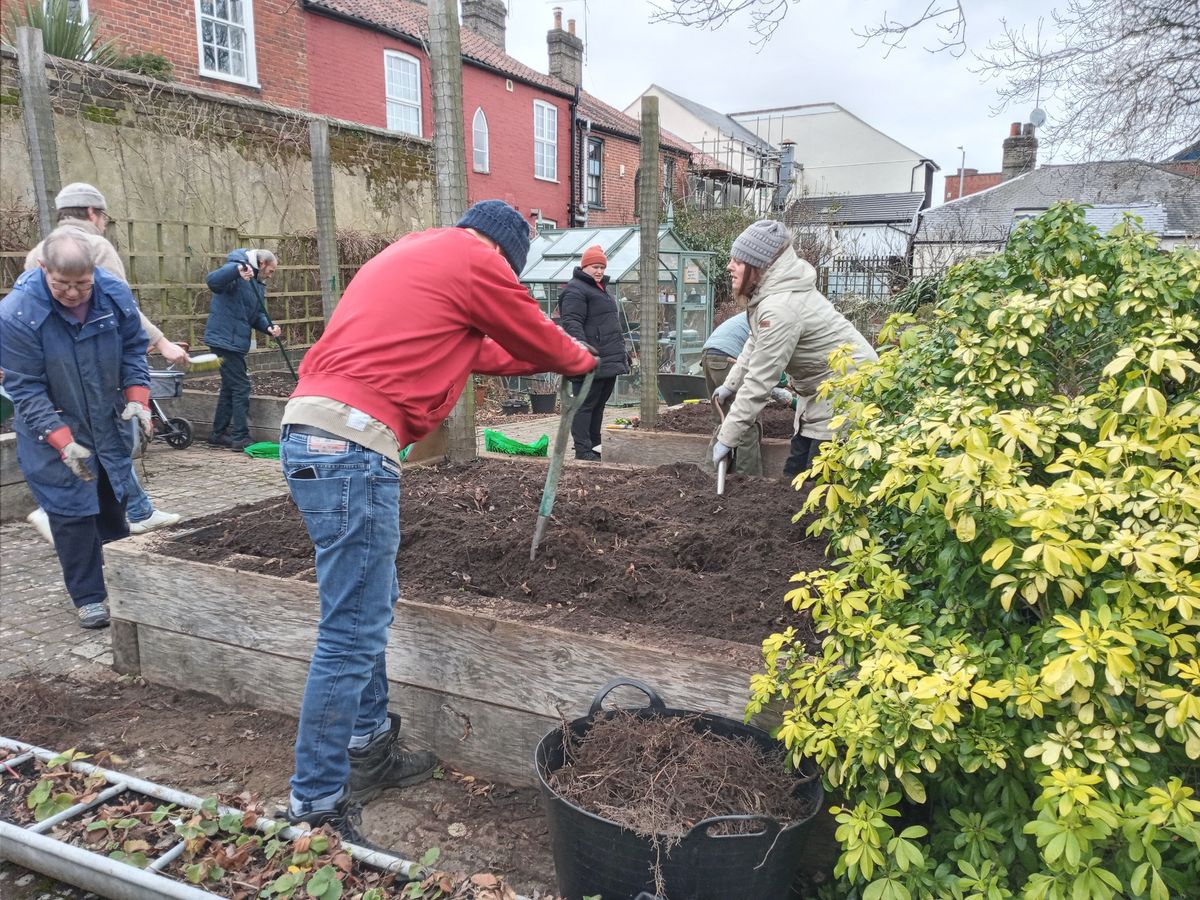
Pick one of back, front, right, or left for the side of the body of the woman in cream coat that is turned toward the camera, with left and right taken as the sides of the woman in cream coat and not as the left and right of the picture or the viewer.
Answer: left

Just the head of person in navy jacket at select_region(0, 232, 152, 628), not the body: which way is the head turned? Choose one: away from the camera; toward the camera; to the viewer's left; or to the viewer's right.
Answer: toward the camera

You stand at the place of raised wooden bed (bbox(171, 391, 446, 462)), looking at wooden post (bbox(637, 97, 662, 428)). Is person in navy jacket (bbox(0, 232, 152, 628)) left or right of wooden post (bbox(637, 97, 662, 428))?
right

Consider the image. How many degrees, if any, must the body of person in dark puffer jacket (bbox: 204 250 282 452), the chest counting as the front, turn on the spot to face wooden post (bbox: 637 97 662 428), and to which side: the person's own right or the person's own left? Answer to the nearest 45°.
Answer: approximately 45° to the person's own right

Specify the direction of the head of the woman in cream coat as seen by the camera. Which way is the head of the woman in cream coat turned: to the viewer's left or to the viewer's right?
to the viewer's left

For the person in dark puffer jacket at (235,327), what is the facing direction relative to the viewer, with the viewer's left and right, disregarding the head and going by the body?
facing to the right of the viewer

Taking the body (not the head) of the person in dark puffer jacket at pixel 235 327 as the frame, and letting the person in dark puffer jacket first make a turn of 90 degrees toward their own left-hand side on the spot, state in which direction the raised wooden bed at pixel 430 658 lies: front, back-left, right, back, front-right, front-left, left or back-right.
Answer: back

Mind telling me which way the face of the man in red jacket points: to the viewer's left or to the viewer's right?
to the viewer's right

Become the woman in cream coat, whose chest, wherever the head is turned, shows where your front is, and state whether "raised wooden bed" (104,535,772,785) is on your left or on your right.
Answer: on your left

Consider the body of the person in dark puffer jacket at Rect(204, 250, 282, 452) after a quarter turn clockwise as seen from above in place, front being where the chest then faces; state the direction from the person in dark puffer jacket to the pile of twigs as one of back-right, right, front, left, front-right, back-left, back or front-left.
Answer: front

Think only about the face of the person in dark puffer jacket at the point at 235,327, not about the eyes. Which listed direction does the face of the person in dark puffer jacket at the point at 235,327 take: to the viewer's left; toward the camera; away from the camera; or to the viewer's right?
to the viewer's right

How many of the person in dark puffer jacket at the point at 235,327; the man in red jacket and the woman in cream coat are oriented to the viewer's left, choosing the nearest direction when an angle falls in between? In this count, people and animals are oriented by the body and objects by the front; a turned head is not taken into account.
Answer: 1

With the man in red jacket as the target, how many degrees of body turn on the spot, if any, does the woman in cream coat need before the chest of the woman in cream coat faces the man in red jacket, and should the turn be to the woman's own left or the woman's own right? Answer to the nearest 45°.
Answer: approximately 45° to the woman's own left

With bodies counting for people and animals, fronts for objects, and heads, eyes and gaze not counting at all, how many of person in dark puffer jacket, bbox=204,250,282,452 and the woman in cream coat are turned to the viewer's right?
1

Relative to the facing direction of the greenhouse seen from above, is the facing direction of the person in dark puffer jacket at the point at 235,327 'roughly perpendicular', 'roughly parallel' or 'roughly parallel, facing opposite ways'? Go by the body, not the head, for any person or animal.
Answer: roughly perpendicular

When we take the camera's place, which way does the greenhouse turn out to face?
facing the viewer and to the right of the viewer

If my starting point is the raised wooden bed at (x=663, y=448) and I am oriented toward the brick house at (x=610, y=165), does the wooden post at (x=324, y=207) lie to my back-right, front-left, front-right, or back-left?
front-left
